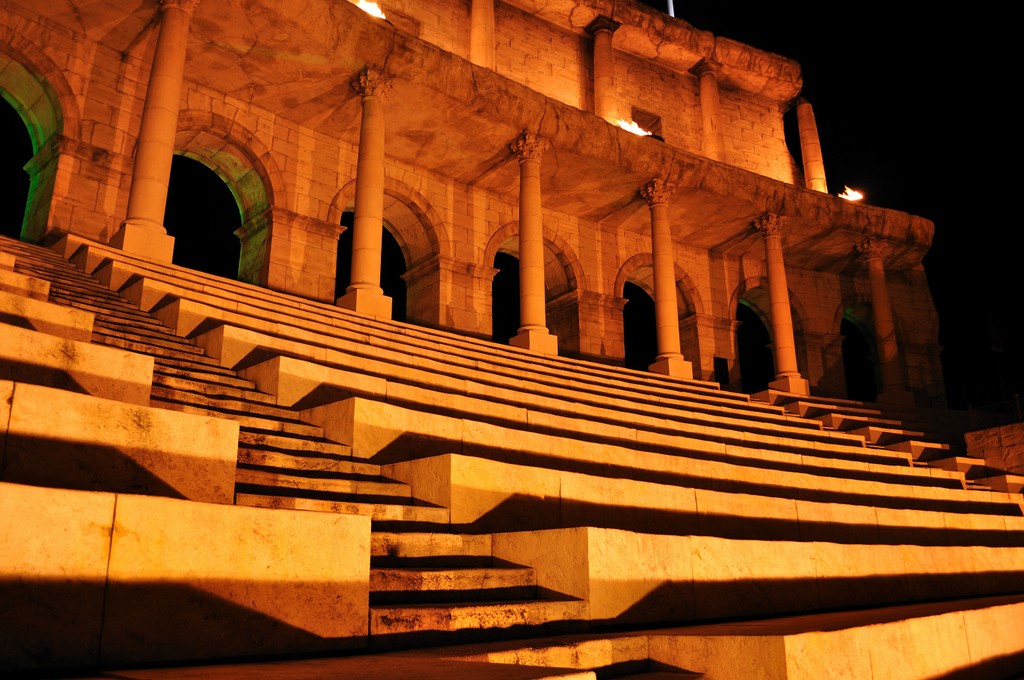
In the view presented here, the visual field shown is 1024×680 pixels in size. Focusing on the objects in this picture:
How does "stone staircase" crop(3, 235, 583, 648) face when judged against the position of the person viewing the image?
facing the viewer and to the right of the viewer

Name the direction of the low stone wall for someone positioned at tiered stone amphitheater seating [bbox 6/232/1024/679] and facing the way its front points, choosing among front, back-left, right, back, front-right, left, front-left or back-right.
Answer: left

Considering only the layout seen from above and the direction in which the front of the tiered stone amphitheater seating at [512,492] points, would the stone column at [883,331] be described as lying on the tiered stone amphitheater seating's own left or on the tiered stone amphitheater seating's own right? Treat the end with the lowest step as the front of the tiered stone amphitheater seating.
on the tiered stone amphitheater seating's own left

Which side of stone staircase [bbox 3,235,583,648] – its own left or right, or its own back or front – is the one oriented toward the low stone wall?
left

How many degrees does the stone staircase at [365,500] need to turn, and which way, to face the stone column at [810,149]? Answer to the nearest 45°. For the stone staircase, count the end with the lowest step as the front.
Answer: approximately 90° to its left

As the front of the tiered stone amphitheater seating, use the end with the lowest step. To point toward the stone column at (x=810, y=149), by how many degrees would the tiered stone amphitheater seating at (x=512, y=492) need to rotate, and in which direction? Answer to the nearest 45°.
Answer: approximately 90° to its left
